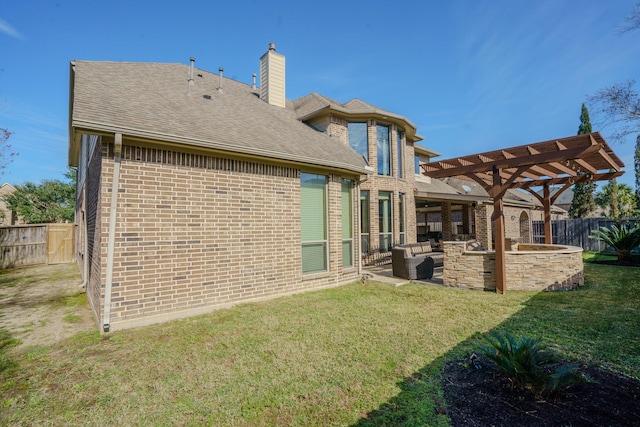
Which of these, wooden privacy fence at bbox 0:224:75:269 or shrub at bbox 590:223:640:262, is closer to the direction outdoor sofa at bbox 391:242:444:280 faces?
the shrub

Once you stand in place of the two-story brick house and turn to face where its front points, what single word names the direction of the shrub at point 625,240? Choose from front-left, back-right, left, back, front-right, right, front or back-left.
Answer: back-right

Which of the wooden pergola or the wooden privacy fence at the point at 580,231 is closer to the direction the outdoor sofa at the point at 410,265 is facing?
the wooden pergola

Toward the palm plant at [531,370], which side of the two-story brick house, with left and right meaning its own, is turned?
back

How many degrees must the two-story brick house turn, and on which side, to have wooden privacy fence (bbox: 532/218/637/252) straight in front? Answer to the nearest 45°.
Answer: approximately 135° to its right

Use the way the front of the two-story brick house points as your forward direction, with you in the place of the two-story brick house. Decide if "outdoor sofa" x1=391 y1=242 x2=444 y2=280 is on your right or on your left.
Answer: on your right

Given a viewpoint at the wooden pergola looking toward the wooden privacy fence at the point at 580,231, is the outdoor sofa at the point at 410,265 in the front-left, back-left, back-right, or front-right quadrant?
back-left

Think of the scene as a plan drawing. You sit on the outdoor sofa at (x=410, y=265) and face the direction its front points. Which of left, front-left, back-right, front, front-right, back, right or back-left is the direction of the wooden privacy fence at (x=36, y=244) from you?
back-right

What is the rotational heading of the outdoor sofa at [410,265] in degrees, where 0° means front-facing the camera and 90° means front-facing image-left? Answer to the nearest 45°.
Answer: approximately 315°

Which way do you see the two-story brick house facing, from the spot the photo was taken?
facing away from the viewer and to the left of the viewer
